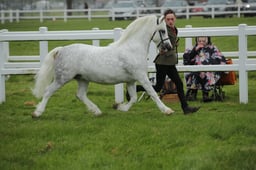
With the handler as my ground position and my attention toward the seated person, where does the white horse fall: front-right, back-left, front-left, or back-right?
back-left

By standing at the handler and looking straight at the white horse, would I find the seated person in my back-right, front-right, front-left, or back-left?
back-right

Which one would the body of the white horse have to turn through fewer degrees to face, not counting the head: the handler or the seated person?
the handler

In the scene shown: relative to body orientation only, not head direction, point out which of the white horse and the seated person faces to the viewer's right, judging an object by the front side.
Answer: the white horse

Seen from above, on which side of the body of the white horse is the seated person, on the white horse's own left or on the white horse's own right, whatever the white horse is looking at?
on the white horse's own left

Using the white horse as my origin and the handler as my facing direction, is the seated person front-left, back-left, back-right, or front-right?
front-left

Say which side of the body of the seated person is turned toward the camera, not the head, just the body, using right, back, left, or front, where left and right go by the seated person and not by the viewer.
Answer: front

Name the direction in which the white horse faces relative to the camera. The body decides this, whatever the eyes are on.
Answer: to the viewer's right

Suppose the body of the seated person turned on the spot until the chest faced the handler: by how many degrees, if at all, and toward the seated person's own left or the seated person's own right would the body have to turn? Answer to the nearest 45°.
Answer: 0° — they already face them

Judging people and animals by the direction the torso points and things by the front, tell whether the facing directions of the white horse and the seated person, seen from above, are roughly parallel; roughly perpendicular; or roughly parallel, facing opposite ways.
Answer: roughly perpendicular

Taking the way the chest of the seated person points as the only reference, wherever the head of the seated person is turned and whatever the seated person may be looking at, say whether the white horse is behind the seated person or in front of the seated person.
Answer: in front

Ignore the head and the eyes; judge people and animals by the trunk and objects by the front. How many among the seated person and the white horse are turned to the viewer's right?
1
